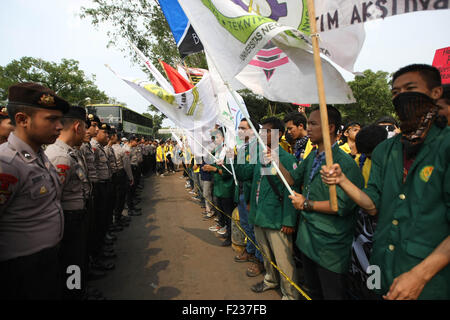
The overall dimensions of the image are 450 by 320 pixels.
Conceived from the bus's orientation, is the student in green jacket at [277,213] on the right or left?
on its left

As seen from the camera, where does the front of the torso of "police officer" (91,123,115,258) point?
to the viewer's right

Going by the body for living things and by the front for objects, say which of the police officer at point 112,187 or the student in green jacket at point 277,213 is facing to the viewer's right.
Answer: the police officer

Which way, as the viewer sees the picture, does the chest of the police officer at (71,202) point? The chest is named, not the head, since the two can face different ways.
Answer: to the viewer's right

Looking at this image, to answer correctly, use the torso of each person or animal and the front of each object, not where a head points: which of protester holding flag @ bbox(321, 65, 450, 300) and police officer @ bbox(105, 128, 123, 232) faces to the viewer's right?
the police officer

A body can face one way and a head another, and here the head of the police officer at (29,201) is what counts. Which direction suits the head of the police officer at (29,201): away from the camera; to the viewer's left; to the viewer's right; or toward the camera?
to the viewer's right

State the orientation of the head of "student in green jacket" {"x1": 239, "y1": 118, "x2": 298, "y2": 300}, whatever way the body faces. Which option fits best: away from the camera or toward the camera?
toward the camera

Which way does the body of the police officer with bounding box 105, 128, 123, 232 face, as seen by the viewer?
to the viewer's right

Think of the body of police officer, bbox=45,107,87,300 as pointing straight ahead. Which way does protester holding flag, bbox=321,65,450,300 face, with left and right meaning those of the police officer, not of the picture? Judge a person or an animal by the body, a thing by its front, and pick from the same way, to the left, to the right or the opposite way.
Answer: the opposite way

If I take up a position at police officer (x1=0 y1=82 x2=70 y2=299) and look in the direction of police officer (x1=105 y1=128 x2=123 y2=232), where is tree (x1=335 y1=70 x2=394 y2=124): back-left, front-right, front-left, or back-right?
front-right

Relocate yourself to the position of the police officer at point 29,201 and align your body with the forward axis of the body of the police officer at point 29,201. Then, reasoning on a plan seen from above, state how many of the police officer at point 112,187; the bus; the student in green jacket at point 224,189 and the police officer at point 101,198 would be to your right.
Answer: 0

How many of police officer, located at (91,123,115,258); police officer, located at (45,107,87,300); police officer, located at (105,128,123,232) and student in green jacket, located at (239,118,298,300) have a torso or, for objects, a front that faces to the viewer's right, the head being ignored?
3

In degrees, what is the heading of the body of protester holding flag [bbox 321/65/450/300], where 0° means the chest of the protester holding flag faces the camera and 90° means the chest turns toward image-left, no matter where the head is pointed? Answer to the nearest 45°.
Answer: approximately 45°

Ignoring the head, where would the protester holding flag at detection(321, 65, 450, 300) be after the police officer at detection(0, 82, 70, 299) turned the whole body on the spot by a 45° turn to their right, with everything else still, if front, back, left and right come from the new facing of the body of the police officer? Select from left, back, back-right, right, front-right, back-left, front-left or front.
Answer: front-left
